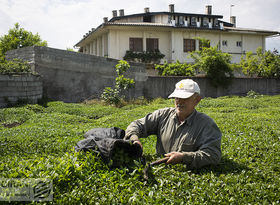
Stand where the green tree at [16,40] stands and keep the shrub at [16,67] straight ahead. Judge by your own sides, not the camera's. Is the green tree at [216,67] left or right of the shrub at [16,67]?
left

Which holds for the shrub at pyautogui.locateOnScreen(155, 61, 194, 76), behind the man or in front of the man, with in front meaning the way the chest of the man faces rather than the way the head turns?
behind

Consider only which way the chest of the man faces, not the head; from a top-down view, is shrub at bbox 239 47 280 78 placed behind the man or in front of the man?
behind

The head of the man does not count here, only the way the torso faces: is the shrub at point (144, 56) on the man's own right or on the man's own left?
on the man's own right

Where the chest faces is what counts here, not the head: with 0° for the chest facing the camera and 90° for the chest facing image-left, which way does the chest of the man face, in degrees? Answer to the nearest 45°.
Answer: approximately 45°

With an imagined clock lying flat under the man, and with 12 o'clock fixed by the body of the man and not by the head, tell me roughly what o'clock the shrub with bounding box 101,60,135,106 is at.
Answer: The shrub is roughly at 4 o'clock from the man.

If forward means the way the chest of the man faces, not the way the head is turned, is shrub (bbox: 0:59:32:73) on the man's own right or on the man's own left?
on the man's own right
